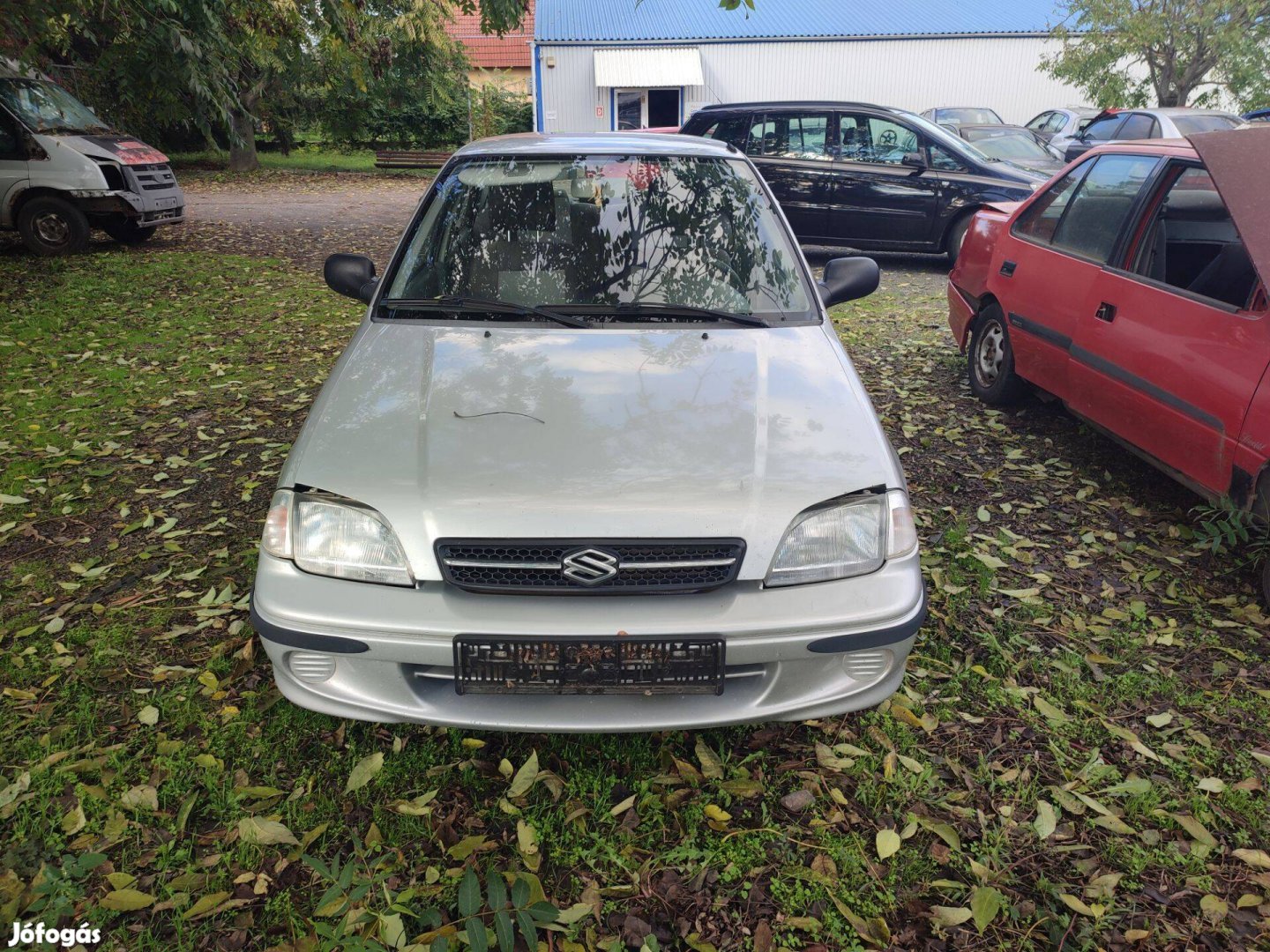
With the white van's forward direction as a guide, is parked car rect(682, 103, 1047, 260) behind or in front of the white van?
in front

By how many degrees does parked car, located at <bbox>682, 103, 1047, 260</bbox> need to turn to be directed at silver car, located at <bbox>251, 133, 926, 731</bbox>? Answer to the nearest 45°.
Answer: approximately 90° to its right

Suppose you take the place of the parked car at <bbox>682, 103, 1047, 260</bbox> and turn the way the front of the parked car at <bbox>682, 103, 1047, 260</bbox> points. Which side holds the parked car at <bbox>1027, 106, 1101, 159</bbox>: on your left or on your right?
on your left

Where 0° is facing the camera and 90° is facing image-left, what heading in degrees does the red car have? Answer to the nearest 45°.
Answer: approximately 315°

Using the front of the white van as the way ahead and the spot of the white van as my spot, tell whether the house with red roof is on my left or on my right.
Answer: on my left

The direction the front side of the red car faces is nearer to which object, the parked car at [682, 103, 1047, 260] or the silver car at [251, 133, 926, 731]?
the silver car

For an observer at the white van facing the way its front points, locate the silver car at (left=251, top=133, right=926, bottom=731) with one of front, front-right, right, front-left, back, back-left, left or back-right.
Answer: front-right

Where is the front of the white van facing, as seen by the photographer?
facing the viewer and to the right of the viewer

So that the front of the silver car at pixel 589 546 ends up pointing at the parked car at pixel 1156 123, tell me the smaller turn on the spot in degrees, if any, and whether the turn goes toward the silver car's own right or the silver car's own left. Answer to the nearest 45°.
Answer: approximately 135° to the silver car's own left

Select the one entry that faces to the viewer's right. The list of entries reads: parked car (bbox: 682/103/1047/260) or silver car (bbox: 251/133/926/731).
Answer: the parked car

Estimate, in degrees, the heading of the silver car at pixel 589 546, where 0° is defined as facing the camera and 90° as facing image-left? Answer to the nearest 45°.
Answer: approximately 0°

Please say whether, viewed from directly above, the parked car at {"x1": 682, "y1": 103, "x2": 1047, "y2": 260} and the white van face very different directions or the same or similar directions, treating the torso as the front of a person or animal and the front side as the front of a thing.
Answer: same or similar directions

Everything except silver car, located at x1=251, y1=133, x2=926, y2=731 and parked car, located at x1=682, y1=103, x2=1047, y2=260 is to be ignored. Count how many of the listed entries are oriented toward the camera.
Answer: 1

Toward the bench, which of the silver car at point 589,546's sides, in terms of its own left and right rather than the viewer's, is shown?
back

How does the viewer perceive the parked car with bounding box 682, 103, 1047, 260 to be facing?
facing to the right of the viewer

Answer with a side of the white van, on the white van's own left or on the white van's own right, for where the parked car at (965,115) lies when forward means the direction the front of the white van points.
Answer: on the white van's own left
